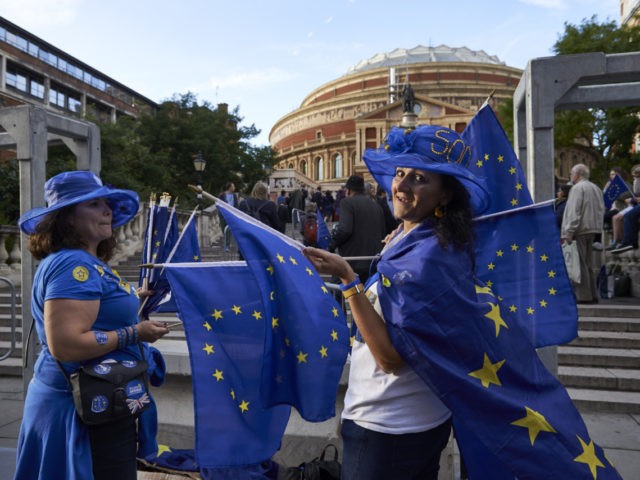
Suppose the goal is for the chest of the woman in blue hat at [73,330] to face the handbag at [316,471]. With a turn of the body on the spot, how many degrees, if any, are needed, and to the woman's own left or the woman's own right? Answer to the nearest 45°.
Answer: approximately 45° to the woman's own left

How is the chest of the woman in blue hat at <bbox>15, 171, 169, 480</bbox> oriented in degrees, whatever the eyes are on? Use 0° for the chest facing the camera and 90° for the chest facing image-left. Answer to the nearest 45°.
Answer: approximately 270°

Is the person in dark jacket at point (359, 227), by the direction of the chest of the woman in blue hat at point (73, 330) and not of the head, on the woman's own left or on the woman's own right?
on the woman's own left
